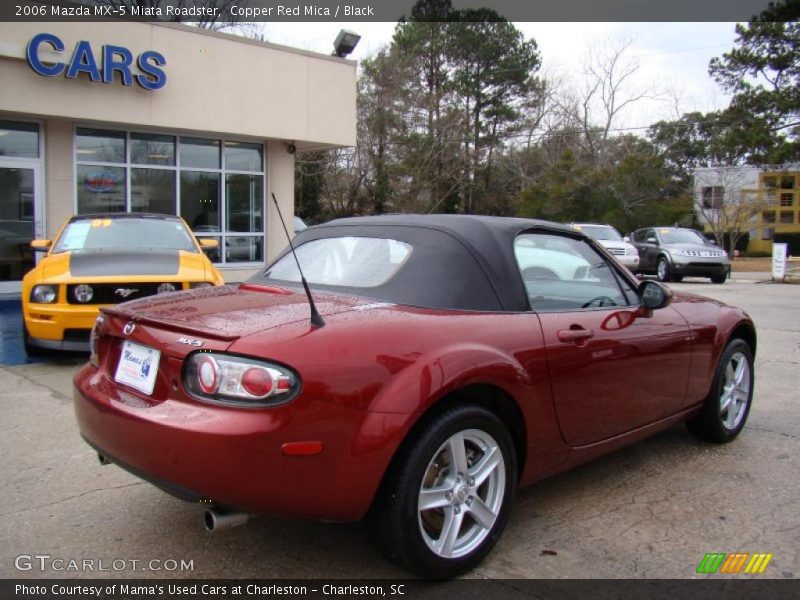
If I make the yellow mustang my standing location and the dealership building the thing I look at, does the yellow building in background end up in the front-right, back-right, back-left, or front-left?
front-right

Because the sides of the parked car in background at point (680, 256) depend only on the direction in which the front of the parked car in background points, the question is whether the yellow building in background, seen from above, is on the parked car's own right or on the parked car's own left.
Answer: on the parked car's own left

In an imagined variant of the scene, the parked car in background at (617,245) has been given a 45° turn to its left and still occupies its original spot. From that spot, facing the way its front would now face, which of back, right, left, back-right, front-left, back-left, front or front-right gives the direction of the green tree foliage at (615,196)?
left

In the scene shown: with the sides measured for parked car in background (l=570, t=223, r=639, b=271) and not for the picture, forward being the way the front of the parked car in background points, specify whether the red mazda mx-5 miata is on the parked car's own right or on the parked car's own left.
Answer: on the parked car's own right

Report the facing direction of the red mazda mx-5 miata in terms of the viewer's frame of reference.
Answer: facing away from the viewer and to the right of the viewer

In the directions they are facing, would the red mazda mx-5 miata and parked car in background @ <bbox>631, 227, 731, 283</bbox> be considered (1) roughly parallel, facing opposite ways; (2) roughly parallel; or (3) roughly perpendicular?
roughly perpendicular

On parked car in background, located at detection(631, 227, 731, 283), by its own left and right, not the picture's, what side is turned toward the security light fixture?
right

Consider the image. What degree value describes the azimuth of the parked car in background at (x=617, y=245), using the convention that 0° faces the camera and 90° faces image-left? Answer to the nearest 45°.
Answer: approximately 315°

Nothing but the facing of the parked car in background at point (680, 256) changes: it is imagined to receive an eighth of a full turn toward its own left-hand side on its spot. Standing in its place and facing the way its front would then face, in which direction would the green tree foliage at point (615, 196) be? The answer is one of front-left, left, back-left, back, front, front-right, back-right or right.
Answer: left

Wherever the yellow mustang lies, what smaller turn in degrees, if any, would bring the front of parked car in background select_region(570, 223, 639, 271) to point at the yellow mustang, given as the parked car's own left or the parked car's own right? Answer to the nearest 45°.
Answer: approximately 45° to the parked car's own right

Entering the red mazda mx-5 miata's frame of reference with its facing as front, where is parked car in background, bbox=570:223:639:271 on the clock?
The parked car in background is roughly at 11 o'clock from the red mazda mx-5 miata.

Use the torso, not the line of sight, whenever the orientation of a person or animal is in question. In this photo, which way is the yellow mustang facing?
toward the camera

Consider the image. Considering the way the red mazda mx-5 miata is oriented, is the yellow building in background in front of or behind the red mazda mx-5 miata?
in front

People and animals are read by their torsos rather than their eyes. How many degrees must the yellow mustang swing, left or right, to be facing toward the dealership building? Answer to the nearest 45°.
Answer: approximately 180°

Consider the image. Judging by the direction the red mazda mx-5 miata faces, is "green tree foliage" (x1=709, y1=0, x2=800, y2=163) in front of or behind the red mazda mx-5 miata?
in front
